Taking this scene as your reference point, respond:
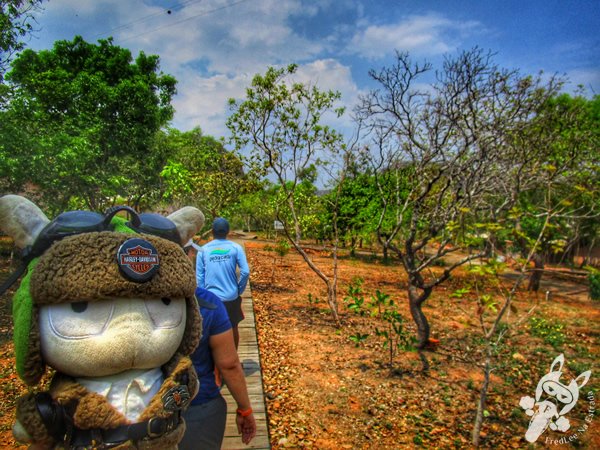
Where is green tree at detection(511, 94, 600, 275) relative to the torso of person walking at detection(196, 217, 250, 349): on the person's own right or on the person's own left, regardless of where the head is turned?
on the person's own right

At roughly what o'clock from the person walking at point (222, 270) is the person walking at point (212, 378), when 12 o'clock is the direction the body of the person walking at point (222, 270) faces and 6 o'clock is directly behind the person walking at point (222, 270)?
the person walking at point (212, 378) is roughly at 6 o'clock from the person walking at point (222, 270).

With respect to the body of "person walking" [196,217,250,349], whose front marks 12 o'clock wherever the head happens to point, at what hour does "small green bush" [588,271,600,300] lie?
The small green bush is roughly at 2 o'clock from the person walking.

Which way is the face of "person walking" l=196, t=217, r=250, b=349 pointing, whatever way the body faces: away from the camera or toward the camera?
away from the camera

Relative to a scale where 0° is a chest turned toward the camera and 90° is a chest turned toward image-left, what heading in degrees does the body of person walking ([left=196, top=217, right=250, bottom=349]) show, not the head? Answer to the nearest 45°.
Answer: approximately 180°

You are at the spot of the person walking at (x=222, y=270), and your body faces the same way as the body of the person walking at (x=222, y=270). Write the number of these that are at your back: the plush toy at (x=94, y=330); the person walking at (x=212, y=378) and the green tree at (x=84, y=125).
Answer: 2

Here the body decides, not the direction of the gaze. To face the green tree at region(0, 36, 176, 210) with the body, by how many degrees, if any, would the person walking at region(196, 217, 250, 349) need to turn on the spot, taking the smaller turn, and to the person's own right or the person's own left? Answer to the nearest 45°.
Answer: approximately 45° to the person's own left

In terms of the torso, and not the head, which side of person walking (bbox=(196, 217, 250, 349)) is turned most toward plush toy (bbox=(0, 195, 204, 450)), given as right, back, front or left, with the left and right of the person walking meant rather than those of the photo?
back

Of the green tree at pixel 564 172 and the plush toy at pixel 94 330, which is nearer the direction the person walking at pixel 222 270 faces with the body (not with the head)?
the green tree
